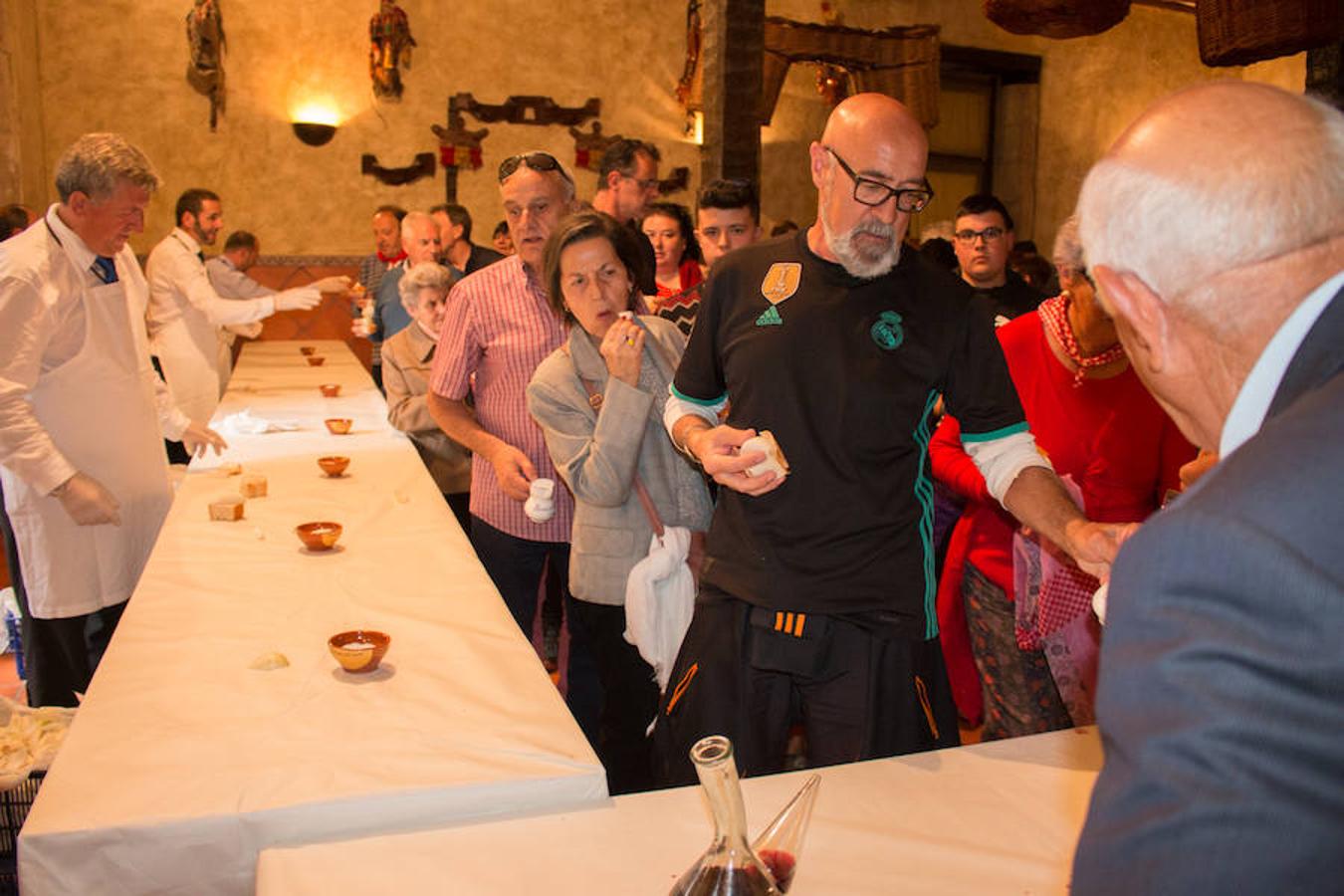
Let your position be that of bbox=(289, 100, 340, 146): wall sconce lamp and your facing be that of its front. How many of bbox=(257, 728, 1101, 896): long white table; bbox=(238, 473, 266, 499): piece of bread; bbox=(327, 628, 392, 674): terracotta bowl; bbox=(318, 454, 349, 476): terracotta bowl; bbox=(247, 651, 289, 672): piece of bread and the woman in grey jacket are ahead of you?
6

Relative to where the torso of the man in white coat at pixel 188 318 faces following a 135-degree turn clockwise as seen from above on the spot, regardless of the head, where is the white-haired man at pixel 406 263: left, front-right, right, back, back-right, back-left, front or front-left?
left

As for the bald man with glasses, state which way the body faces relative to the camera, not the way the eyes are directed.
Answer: toward the camera

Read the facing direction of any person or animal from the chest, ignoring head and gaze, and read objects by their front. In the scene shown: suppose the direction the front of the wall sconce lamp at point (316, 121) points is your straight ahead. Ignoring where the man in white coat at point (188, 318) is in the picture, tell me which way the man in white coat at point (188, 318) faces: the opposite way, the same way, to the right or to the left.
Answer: to the left

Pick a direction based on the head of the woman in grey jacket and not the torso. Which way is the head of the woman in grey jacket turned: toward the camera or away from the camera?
toward the camera

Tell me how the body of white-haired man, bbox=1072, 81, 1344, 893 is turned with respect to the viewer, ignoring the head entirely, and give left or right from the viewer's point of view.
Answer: facing away from the viewer and to the left of the viewer

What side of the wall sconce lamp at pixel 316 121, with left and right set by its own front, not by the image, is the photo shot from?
front

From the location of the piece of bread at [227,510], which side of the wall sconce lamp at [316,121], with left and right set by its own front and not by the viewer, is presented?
front

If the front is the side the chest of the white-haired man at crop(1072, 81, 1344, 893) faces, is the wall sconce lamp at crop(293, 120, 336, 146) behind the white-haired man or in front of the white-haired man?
in front

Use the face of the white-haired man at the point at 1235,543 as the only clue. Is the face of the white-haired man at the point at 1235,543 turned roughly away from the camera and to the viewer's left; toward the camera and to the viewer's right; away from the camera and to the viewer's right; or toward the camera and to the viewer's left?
away from the camera and to the viewer's left

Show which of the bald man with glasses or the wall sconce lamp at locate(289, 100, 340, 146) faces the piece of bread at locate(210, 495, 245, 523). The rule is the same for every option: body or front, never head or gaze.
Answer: the wall sconce lamp

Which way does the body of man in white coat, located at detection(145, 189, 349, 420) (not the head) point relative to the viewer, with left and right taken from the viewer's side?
facing to the right of the viewer

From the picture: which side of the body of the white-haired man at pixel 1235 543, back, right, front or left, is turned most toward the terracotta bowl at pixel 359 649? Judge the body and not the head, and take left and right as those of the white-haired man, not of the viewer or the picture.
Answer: front

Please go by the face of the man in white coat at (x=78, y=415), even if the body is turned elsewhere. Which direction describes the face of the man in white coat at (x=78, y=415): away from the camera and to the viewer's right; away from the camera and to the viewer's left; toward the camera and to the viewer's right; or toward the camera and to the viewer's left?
toward the camera and to the viewer's right

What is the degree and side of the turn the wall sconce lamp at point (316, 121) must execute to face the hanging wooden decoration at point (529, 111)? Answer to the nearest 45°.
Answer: approximately 90° to its left

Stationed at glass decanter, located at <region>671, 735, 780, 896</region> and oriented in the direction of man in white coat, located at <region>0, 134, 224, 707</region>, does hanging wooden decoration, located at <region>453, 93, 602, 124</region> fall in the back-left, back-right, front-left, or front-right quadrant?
front-right

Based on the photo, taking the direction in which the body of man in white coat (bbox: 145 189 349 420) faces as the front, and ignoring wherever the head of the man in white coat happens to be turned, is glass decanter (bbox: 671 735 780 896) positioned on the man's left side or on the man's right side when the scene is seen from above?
on the man's right side
